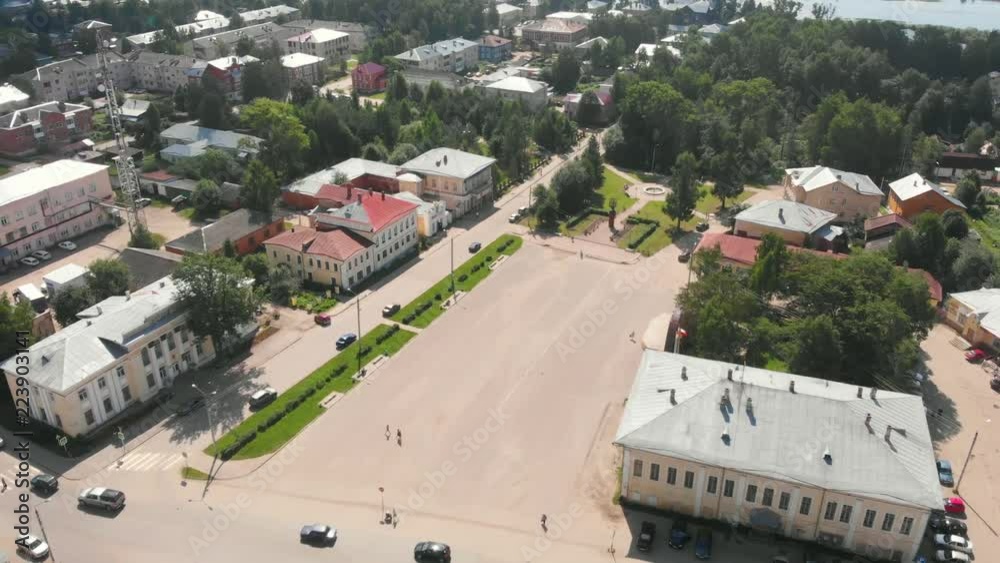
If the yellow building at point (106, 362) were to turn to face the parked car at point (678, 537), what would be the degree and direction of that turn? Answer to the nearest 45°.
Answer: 0° — it already faces it

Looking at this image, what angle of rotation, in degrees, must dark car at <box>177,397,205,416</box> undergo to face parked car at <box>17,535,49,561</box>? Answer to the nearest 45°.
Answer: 0° — it already faces it

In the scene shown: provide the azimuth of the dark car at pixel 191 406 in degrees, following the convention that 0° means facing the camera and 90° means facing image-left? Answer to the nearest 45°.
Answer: approximately 45°

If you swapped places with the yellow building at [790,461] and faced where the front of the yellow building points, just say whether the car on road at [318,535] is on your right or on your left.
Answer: on your right

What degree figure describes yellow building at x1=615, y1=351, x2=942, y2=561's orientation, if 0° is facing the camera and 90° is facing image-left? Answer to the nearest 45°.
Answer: approximately 0°

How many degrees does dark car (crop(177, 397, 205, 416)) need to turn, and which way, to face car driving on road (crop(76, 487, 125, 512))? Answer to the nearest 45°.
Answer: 0° — it already faces it

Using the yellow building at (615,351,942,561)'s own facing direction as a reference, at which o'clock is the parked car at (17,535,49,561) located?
The parked car is roughly at 2 o'clock from the yellow building.

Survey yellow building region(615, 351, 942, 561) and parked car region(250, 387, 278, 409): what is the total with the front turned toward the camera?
1

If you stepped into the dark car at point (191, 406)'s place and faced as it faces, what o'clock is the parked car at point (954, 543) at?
The parked car is roughly at 9 o'clock from the dark car.
